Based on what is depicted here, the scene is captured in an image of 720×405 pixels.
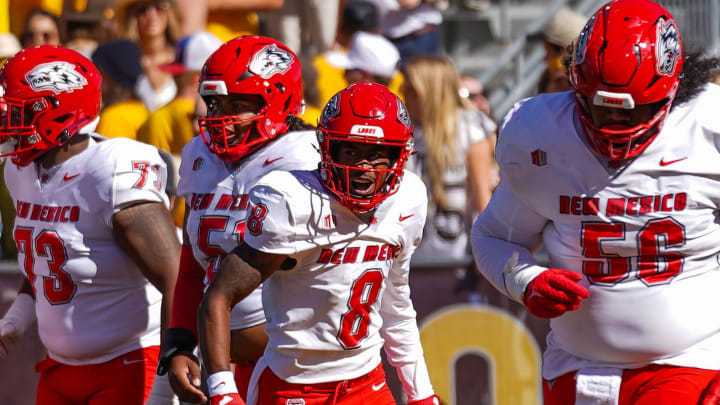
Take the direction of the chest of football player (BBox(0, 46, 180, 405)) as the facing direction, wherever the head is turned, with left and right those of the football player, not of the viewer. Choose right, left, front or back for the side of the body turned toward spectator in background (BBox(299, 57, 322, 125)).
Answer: back

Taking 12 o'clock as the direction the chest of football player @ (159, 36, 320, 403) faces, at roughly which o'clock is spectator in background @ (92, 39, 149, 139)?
The spectator in background is roughly at 4 o'clock from the football player.

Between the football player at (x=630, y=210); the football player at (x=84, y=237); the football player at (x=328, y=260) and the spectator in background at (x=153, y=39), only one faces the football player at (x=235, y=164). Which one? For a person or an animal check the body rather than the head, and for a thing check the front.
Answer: the spectator in background

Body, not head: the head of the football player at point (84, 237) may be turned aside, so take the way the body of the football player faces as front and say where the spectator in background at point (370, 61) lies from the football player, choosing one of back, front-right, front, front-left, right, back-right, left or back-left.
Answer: back

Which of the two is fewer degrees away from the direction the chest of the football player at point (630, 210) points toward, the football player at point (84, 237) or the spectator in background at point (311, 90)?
the football player

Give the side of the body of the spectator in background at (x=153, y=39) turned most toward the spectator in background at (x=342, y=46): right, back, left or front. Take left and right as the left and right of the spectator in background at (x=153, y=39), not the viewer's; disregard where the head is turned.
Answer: left

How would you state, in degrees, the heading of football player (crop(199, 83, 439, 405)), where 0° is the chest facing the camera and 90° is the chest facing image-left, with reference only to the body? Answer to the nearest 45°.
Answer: approximately 315°

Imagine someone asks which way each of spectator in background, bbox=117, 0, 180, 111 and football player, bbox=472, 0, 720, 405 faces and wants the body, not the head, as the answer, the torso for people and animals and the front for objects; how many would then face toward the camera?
2

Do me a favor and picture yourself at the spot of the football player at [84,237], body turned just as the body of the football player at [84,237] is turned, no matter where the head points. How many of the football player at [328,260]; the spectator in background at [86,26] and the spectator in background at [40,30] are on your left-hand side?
1

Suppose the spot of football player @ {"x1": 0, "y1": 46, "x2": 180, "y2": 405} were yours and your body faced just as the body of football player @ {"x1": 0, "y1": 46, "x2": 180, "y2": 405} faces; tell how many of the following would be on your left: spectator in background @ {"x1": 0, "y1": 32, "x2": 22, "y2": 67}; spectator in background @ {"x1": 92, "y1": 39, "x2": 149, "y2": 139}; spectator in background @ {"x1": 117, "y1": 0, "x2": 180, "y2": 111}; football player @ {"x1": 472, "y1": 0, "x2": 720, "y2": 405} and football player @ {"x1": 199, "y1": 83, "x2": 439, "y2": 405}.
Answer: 2

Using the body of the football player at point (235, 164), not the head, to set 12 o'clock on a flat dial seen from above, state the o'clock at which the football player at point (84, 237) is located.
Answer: the football player at point (84, 237) is roughly at 2 o'clock from the football player at point (235, 164).

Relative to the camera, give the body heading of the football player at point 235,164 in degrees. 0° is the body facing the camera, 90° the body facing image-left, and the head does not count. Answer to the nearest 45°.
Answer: approximately 45°
